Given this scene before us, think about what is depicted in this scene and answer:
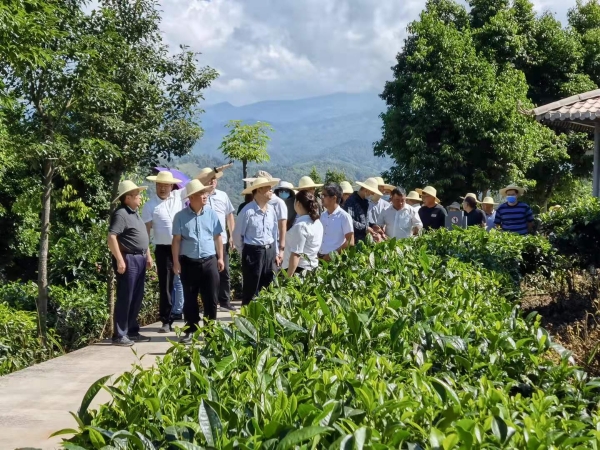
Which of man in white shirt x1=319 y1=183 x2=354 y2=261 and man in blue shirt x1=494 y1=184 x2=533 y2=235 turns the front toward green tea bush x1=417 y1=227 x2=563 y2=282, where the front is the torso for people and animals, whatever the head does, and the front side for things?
the man in blue shirt

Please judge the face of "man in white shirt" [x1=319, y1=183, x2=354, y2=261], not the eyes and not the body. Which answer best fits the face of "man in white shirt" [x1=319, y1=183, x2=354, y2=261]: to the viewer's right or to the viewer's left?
to the viewer's left

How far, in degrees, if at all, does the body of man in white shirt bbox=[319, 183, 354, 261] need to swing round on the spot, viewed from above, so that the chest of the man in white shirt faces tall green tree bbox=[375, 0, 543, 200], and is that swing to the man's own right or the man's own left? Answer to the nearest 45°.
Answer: approximately 135° to the man's own right

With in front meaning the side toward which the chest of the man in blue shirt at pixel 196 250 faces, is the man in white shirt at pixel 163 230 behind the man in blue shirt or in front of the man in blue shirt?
behind

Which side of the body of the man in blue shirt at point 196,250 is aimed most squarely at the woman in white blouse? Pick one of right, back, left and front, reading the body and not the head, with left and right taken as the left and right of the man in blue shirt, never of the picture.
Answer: left

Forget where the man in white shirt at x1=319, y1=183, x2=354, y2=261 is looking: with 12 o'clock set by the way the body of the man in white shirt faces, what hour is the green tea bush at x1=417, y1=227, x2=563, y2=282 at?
The green tea bush is roughly at 8 o'clock from the man in white shirt.

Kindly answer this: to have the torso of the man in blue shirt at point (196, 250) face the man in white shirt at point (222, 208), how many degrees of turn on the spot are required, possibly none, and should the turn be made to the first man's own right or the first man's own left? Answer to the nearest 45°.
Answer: approximately 180°

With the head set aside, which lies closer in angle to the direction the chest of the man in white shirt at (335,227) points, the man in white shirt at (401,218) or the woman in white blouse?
the woman in white blouse

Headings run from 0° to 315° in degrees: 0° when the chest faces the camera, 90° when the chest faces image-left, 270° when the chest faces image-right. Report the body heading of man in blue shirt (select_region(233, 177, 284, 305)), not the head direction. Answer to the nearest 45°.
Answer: approximately 315°

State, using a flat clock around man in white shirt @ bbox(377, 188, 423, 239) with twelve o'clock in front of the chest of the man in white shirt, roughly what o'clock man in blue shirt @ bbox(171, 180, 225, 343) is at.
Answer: The man in blue shirt is roughly at 1 o'clock from the man in white shirt.

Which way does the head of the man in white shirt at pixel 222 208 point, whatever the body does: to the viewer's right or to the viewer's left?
to the viewer's right
